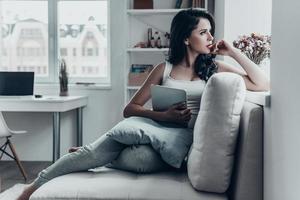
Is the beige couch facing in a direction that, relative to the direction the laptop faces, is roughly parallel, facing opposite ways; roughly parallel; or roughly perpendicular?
roughly perpendicular

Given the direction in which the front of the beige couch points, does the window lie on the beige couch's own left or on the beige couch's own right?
on the beige couch's own right

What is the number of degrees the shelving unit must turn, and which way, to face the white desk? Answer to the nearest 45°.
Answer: approximately 45° to its right

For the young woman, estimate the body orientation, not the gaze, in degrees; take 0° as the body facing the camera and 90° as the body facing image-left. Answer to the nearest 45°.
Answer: approximately 0°

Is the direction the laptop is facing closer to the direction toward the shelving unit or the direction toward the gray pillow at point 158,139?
the gray pillow

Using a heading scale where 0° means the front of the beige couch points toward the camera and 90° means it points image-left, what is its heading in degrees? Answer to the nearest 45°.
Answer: approximately 90°

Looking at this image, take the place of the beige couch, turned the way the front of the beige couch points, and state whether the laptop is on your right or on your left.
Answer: on your right

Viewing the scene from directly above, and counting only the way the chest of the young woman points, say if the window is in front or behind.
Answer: behind

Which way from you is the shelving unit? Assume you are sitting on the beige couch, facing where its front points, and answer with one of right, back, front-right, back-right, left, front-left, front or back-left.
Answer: right

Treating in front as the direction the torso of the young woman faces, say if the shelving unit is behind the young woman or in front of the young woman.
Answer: behind
